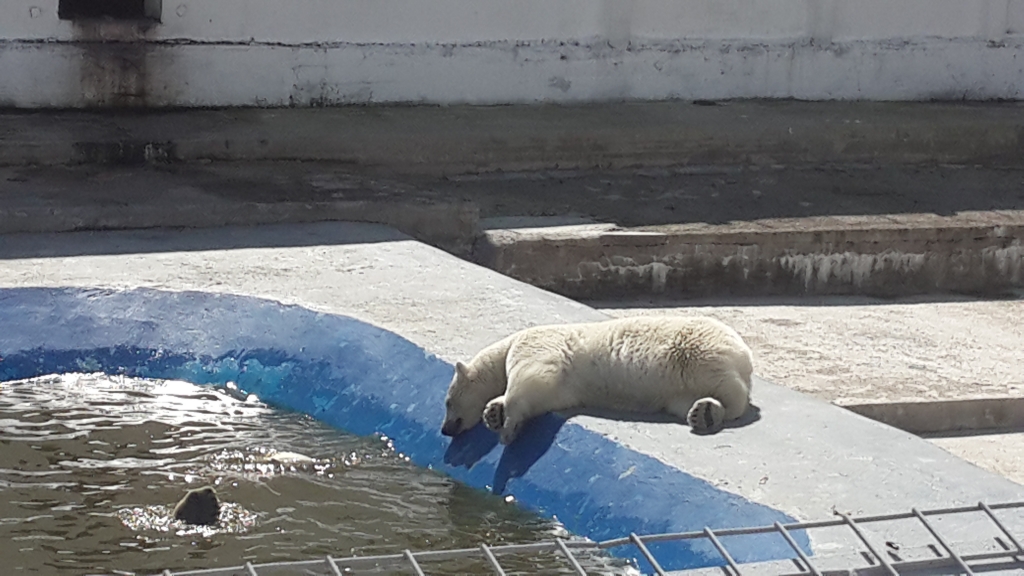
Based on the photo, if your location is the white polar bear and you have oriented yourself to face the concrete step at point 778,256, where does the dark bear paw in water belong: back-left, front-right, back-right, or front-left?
back-left

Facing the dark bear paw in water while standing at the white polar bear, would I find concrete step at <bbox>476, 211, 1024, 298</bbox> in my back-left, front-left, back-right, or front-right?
back-right

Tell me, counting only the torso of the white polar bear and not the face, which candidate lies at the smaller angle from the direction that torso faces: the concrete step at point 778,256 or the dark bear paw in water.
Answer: the dark bear paw in water

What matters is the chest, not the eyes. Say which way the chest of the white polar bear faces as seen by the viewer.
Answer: to the viewer's left

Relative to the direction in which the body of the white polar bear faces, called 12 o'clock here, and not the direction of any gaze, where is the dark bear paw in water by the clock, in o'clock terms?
The dark bear paw in water is roughly at 11 o'clock from the white polar bear.

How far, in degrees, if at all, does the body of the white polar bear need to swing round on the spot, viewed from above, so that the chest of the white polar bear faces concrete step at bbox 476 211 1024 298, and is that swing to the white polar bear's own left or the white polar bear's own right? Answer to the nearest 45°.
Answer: approximately 90° to the white polar bear's own right
